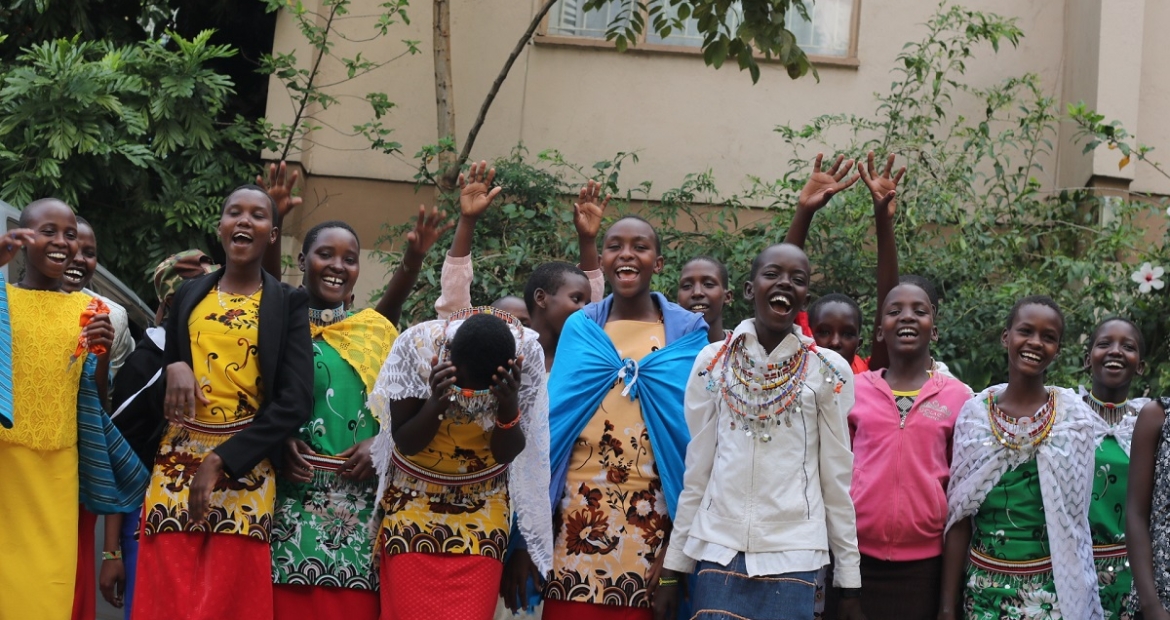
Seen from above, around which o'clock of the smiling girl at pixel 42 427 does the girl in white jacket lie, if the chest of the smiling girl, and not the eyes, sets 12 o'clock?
The girl in white jacket is roughly at 10 o'clock from the smiling girl.

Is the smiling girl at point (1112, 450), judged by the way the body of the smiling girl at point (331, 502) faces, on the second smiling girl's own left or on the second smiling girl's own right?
on the second smiling girl's own left

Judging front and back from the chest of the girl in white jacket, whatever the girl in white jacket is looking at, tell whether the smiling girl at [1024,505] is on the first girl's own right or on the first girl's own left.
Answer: on the first girl's own left

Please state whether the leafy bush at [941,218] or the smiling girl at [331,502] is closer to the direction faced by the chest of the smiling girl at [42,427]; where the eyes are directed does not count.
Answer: the smiling girl

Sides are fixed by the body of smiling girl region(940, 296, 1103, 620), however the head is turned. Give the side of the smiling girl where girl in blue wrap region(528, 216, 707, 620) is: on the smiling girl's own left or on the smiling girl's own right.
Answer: on the smiling girl's own right

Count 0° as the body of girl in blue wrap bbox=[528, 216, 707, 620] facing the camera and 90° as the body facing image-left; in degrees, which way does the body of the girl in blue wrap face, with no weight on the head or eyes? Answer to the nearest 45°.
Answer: approximately 0°

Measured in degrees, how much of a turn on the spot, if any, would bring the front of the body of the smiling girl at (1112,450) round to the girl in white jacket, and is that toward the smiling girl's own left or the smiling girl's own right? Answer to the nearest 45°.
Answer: approximately 45° to the smiling girl's own right
